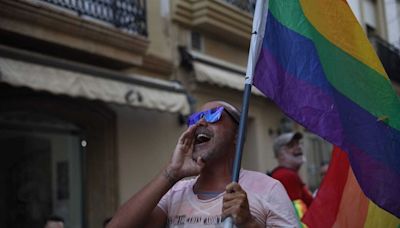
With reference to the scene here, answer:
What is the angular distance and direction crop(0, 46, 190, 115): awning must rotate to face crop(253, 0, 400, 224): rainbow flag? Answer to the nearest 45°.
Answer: approximately 45° to its right

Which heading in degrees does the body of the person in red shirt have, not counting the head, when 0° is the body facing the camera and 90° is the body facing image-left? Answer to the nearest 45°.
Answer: approximately 315°

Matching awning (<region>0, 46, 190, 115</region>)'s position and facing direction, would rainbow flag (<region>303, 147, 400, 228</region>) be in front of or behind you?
in front

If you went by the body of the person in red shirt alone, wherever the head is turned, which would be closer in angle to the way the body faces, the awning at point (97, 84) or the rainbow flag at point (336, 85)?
the rainbow flag

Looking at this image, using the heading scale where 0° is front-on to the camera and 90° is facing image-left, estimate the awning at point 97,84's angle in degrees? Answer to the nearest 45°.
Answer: approximately 315°

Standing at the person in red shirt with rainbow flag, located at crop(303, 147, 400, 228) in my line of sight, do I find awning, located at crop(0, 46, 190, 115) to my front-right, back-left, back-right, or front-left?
back-right

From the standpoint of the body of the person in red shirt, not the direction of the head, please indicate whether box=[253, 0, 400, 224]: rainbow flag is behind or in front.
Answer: in front
